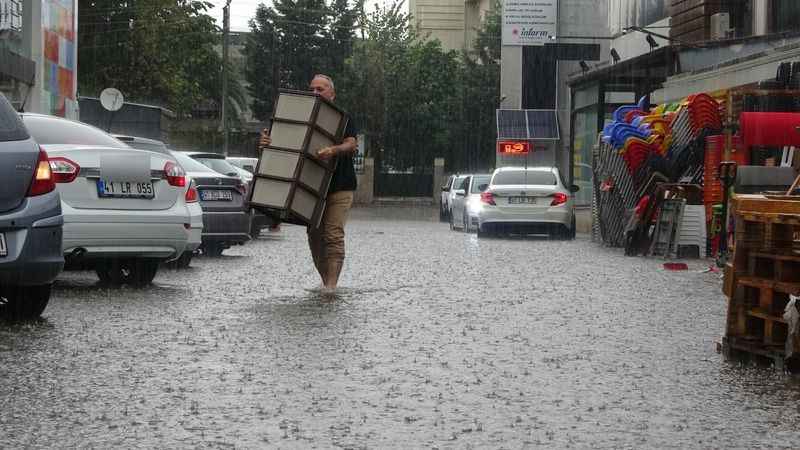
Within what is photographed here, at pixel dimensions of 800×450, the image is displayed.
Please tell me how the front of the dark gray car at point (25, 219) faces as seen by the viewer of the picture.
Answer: facing away from the viewer and to the left of the viewer

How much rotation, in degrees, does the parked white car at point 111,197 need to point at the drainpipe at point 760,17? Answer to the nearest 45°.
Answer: approximately 90° to its right

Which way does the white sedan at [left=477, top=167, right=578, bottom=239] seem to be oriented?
away from the camera

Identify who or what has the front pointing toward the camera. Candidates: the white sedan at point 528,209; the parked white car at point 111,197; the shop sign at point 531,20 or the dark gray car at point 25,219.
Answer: the shop sign

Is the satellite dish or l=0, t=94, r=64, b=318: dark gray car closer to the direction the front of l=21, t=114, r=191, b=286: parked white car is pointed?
the satellite dish

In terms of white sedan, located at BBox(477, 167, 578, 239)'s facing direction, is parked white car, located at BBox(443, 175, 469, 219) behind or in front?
in front

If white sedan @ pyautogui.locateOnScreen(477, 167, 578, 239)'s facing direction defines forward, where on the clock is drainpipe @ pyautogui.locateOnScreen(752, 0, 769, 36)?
The drainpipe is roughly at 2 o'clock from the white sedan.

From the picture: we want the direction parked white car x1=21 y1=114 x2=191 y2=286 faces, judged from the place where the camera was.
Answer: facing away from the viewer and to the left of the viewer

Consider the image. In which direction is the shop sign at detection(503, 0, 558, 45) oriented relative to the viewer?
toward the camera

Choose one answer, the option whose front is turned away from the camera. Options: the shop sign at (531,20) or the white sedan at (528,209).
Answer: the white sedan

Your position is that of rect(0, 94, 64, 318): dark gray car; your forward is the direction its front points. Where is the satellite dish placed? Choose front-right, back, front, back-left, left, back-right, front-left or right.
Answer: front-right

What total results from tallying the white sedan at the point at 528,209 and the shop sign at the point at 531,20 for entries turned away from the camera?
1

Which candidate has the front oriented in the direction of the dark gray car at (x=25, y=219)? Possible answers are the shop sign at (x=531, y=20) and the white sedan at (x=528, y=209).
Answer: the shop sign

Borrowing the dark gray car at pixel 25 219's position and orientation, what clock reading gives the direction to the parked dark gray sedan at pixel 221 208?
The parked dark gray sedan is roughly at 2 o'clock from the dark gray car.
